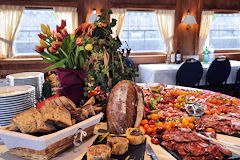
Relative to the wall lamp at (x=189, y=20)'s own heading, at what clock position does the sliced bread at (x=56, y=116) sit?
The sliced bread is roughly at 12 o'clock from the wall lamp.

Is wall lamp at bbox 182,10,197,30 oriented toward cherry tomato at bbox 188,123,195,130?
yes

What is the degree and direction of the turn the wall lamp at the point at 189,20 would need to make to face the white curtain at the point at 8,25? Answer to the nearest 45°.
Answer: approximately 45° to its right

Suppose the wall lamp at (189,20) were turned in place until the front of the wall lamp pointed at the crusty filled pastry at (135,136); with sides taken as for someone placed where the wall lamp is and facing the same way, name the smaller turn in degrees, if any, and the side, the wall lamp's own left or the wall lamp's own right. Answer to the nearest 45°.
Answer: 0° — it already faces it

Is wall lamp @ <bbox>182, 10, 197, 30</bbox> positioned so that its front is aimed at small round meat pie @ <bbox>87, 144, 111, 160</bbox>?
yes

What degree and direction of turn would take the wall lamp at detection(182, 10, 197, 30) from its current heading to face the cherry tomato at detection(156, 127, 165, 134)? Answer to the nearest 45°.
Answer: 0° — it already faces it

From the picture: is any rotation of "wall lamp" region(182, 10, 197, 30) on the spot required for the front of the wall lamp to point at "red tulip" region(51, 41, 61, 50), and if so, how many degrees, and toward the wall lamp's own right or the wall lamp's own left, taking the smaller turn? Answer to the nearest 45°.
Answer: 0° — it already faces it

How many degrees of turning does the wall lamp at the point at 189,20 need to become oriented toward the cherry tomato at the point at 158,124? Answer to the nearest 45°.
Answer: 0° — it already faces it

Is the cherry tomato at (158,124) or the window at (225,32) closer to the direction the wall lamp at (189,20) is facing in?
the cherry tomato

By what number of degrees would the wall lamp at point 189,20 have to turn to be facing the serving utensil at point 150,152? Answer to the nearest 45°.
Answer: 0° — it already faces it

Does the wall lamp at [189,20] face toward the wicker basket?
yes

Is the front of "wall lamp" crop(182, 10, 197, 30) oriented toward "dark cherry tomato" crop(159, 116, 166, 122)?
yes

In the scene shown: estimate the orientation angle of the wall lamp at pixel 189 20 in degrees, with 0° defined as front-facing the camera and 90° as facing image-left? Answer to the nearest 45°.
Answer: approximately 0°
